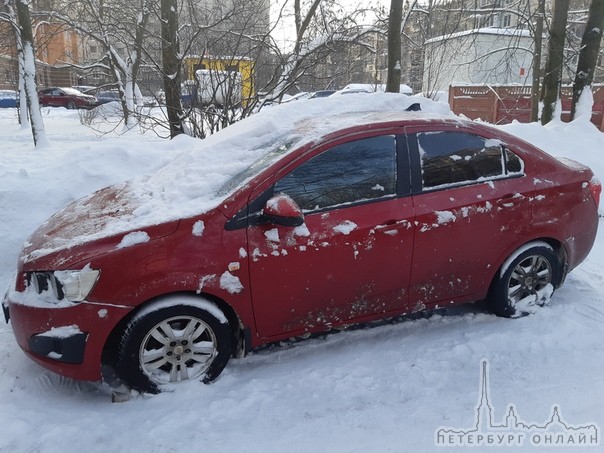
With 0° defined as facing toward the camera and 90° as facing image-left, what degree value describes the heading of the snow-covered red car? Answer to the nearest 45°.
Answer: approximately 45°

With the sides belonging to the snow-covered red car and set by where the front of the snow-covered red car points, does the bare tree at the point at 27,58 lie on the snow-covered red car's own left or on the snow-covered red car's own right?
on the snow-covered red car's own right

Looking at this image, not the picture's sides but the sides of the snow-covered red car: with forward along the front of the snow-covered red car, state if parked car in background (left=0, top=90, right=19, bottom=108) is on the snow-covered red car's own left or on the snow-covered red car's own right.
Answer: on the snow-covered red car's own right

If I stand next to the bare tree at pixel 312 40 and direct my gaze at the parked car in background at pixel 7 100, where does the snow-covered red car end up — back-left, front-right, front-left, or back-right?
back-left

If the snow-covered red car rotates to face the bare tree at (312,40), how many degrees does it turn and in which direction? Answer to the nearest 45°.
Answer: approximately 135° to its right

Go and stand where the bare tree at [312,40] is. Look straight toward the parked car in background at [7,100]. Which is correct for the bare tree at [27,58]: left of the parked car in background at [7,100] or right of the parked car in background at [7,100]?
left

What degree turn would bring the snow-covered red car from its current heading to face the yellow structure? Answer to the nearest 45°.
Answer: approximately 135° to its right

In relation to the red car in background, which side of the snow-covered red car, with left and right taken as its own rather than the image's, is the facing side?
right
